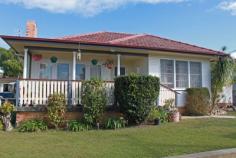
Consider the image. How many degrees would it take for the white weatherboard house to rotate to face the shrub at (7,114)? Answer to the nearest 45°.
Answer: approximately 45° to its right

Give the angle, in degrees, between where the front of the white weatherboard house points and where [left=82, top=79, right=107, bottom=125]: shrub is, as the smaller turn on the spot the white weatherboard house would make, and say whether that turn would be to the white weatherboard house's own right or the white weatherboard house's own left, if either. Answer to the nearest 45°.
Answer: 0° — it already faces it

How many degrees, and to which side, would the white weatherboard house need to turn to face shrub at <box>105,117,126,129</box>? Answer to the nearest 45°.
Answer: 0° — it already faces it

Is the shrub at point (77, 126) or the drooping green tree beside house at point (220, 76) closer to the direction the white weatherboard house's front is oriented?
the shrub

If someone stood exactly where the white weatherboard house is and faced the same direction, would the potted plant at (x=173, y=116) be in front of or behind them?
in front

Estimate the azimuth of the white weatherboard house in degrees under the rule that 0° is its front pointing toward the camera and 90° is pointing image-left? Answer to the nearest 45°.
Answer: approximately 0°

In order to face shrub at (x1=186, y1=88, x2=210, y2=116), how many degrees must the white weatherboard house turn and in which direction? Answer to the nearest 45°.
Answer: approximately 90° to its left

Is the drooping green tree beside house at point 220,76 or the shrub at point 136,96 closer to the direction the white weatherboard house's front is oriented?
the shrub

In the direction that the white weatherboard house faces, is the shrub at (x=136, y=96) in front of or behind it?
in front

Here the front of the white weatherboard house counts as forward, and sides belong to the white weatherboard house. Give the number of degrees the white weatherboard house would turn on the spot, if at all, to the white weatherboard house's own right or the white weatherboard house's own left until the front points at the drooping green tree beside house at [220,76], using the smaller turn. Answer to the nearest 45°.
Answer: approximately 90° to the white weatherboard house's own left

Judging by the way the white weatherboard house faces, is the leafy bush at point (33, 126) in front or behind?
in front
